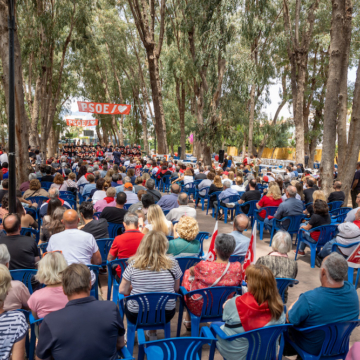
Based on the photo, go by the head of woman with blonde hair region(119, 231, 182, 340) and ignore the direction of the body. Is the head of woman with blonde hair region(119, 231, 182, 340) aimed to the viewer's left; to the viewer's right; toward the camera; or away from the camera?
away from the camera

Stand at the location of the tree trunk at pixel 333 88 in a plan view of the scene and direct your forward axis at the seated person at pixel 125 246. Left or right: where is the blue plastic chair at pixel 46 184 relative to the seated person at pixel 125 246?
right

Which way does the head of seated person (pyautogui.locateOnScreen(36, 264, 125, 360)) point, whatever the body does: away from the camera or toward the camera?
away from the camera

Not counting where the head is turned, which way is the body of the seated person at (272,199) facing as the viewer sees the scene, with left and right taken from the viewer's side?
facing away from the viewer and to the left of the viewer

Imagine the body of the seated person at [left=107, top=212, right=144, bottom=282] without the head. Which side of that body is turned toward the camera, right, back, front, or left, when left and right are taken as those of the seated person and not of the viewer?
back

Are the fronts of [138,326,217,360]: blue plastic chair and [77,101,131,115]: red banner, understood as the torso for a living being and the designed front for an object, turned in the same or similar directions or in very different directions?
very different directions

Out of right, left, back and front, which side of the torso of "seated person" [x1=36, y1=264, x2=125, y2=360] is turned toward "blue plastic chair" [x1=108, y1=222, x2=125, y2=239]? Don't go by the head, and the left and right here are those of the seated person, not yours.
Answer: front

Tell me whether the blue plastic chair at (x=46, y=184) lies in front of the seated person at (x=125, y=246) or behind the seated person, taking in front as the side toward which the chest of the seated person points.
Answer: in front

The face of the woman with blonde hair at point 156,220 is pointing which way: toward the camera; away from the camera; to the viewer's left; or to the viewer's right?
away from the camera

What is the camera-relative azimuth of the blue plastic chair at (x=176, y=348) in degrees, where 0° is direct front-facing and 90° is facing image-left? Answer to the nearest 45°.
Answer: approximately 180°

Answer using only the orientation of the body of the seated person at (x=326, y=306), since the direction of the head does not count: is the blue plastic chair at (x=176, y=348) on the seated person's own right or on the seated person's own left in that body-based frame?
on the seated person's own left

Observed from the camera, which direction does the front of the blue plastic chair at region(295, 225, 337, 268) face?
facing away from the viewer and to the left of the viewer

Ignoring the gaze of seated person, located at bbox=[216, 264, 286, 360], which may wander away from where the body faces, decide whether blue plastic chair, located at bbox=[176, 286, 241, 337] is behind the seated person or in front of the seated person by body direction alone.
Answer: in front

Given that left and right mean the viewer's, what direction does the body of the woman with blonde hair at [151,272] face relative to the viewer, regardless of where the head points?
facing away from the viewer

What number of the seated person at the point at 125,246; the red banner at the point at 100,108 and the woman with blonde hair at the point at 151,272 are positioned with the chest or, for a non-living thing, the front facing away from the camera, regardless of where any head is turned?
2

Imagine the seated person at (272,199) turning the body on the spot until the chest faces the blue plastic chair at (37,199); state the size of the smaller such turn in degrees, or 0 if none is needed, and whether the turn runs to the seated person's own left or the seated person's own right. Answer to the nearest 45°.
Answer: approximately 45° to the seated person's own left

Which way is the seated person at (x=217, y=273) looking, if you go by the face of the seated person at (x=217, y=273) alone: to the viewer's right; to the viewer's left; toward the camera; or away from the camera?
away from the camera

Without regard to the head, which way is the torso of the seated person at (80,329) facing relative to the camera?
away from the camera
